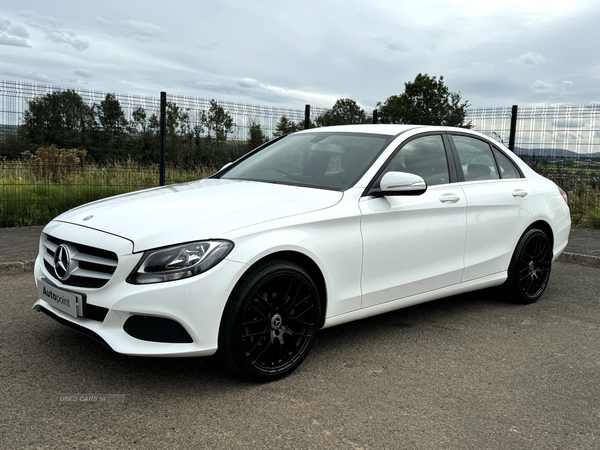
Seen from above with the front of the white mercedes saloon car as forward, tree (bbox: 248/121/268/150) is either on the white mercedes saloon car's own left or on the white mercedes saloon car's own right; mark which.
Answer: on the white mercedes saloon car's own right

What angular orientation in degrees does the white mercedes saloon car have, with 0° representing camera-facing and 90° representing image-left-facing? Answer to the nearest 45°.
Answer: approximately 45°

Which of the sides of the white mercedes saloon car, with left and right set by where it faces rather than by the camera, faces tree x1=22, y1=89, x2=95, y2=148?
right

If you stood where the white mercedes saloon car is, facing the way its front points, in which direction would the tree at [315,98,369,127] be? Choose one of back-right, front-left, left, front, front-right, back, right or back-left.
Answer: back-right

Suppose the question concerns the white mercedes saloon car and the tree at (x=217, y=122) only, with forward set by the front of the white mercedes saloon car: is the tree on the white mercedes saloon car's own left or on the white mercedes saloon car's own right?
on the white mercedes saloon car's own right

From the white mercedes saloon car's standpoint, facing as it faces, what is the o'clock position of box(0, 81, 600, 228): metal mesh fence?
The metal mesh fence is roughly at 4 o'clock from the white mercedes saloon car.

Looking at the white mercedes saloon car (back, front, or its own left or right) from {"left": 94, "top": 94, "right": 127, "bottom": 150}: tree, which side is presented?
right
